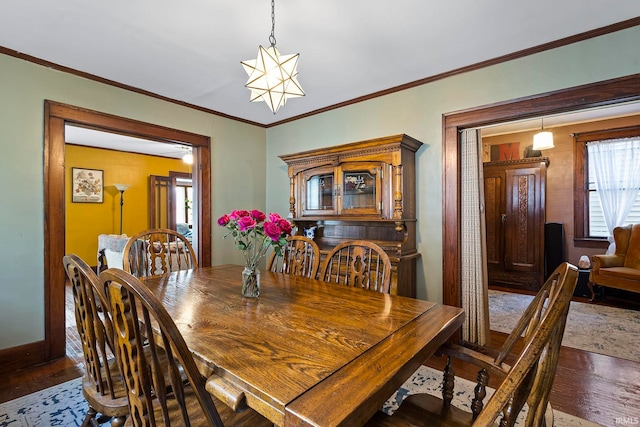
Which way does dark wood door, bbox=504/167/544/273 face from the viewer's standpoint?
toward the camera

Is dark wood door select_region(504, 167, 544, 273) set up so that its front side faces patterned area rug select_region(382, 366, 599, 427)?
yes

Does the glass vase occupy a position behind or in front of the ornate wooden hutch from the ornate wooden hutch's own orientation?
in front

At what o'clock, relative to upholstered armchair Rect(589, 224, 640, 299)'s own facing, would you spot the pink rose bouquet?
The pink rose bouquet is roughly at 11 o'clock from the upholstered armchair.

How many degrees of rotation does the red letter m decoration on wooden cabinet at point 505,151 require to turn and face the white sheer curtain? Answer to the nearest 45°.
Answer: approximately 90° to its left

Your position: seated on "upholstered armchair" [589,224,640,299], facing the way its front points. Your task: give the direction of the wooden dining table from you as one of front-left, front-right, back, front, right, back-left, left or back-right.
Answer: front-left

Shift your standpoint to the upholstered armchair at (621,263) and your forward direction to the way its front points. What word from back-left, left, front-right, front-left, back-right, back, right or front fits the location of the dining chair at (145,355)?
front-left

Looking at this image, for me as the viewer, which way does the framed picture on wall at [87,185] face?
facing the viewer

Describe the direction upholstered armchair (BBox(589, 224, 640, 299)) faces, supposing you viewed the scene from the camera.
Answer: facing the viewer and to the left of the viewer

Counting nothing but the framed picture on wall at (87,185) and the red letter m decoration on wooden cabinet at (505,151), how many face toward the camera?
2

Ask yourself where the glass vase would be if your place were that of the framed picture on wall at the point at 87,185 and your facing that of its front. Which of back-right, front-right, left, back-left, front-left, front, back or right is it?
front
